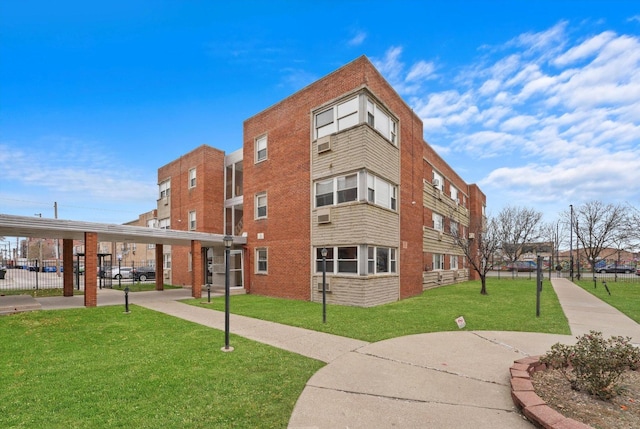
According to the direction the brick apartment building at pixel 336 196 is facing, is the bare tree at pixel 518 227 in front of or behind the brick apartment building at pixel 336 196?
behind

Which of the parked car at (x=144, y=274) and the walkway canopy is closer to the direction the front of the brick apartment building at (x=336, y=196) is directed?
the walkway canopy

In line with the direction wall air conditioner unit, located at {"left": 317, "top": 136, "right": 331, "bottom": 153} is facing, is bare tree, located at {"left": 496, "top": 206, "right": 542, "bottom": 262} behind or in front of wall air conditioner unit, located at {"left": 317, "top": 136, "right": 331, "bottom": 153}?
behind

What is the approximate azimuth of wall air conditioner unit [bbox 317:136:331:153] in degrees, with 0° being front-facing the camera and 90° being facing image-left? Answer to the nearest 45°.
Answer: approximately 45°

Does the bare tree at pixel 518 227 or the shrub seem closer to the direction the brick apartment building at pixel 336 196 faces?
the shrub

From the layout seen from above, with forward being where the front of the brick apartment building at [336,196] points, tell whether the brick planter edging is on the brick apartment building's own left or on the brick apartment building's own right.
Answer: on the brick apartment building's own left

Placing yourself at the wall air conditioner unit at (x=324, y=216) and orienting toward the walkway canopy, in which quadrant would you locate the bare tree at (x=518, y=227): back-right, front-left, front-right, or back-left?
back-right
